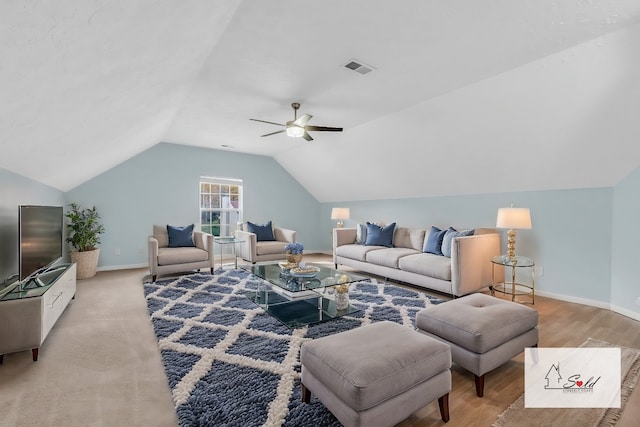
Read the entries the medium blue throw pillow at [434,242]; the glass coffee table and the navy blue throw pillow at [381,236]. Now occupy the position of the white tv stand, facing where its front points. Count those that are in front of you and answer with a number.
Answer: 3

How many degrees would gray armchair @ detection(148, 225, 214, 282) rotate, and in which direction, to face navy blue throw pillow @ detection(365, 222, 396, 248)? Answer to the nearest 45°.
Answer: approximately 45° to its left

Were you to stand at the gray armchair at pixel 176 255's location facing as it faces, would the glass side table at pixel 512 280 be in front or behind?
in front

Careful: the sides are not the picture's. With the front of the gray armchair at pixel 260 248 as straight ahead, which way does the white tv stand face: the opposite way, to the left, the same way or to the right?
to the left

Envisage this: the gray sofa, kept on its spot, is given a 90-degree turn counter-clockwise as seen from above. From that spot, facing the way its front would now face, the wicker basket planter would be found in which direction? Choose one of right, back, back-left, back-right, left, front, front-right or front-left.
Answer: back-right

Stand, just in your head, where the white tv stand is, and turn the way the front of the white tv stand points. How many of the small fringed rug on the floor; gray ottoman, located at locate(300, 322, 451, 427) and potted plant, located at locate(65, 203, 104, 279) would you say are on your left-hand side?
1

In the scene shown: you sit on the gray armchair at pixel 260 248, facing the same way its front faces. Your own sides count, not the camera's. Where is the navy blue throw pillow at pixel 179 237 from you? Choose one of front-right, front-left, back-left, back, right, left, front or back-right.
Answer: back-right

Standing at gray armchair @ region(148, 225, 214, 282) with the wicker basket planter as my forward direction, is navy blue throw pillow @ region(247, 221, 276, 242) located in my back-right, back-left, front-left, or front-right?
back-right

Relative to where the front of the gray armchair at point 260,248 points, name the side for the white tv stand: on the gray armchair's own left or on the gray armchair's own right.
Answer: on the gray armchair's own right

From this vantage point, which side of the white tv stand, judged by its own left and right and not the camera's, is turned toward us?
right
